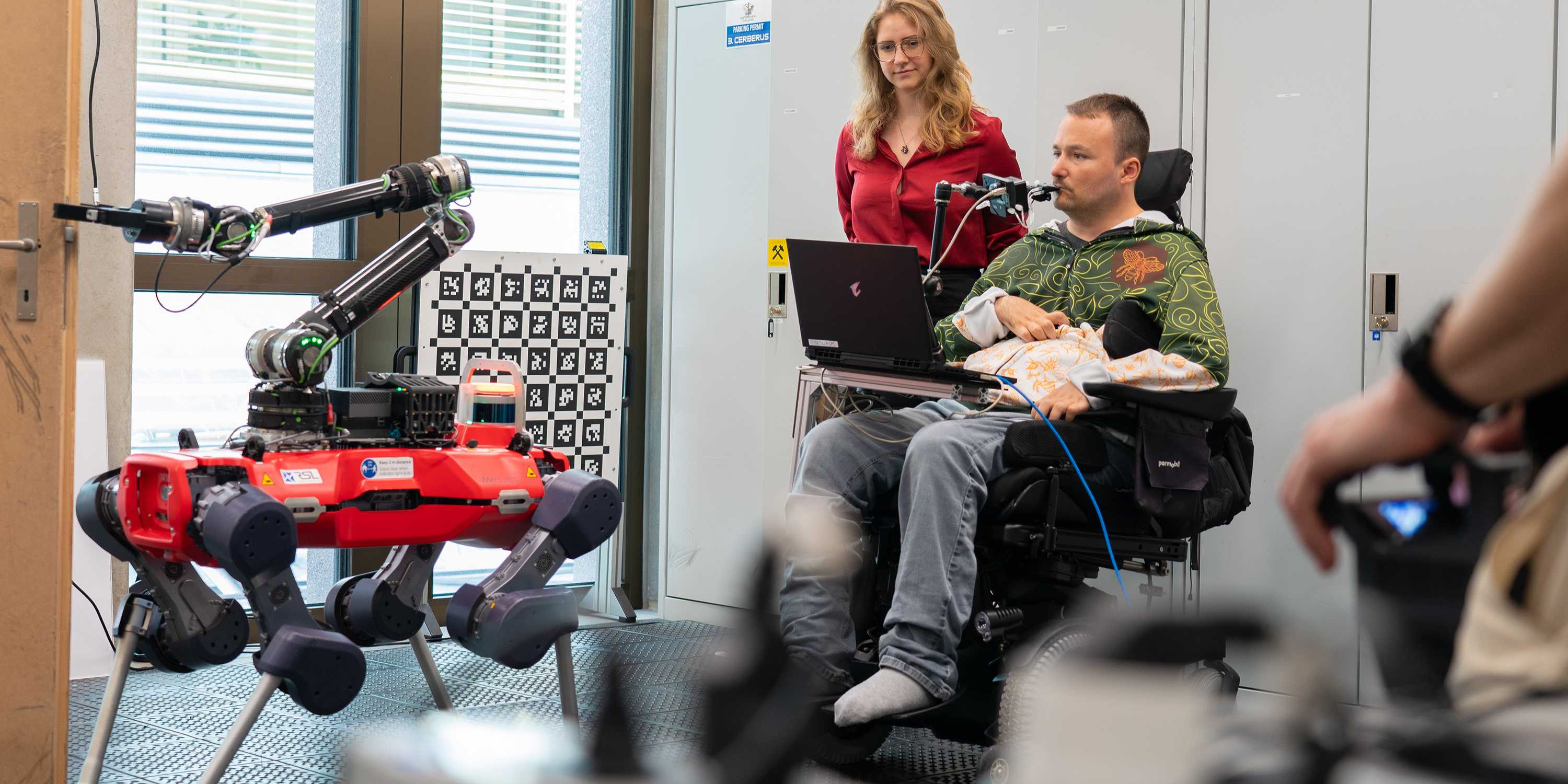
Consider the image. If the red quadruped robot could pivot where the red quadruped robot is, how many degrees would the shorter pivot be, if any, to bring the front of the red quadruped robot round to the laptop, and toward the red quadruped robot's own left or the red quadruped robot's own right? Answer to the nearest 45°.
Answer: approximately 135° to the red quadruped robot's own left

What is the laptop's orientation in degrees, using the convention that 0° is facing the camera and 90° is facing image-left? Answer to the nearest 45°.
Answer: approximately 225°

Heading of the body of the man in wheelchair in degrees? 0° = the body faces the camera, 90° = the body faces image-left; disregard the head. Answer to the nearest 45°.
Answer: approximately 45°

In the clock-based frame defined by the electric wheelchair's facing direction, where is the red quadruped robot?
The red quadruped robot is roughly at 1 o'clock from the electric wheelchair.

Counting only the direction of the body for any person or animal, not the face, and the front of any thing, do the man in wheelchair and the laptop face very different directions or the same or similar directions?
very different directions

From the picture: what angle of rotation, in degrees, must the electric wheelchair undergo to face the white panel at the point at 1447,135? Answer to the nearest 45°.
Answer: approximately 180°

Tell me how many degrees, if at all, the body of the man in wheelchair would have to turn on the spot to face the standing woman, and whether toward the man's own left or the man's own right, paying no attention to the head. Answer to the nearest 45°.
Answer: approximately 135° to the man's own right

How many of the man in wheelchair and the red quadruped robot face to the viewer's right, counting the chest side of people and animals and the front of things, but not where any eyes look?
0

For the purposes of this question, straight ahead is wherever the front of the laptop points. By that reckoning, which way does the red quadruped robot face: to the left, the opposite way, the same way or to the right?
the opposite way

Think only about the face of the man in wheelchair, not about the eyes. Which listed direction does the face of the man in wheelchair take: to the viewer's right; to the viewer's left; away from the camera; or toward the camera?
to the viewer's left

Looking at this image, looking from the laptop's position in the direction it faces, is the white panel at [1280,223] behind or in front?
in front

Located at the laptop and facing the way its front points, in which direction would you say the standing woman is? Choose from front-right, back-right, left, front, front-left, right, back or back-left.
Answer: front-left
